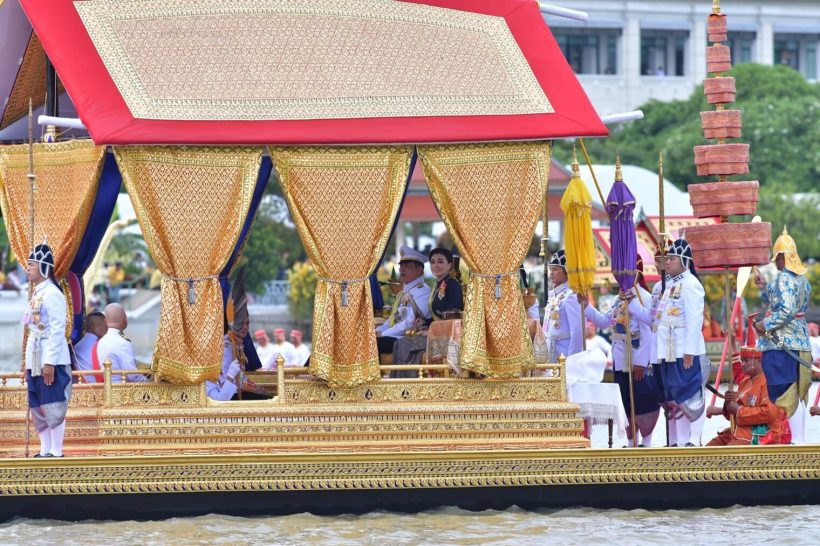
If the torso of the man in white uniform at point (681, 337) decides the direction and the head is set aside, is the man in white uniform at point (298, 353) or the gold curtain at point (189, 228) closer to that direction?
the gold curtain

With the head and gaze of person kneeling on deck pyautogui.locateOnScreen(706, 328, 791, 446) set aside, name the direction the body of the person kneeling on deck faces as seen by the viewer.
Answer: to the viewer's left

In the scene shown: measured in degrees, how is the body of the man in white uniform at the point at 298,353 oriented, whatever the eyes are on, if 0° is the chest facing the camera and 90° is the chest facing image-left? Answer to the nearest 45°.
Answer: approximately 90°

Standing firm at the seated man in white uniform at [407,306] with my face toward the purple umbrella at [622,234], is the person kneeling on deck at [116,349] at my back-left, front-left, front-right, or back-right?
back-right

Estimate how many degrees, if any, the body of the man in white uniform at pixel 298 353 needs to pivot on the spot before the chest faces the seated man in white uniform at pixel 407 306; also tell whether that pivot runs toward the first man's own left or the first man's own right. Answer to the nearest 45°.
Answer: approximately 90° to the first man's own left

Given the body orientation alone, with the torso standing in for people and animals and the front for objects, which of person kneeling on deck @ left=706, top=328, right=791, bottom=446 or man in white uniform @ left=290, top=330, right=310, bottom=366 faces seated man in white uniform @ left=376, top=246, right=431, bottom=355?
the person kneeling on deck
